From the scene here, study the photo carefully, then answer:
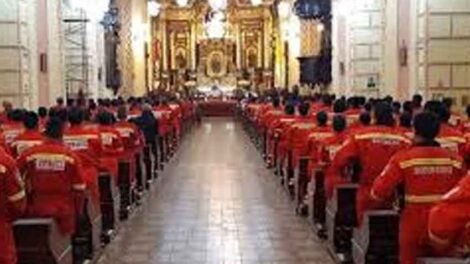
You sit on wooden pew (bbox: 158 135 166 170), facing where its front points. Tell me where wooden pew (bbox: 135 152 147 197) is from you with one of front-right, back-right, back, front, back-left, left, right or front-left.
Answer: back

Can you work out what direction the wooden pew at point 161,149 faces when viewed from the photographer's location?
facing away from the viewer

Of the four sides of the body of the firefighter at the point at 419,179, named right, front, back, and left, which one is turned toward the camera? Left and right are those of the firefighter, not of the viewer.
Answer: back

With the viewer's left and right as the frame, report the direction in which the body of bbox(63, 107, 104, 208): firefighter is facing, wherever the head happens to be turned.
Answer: facing away from the viewer

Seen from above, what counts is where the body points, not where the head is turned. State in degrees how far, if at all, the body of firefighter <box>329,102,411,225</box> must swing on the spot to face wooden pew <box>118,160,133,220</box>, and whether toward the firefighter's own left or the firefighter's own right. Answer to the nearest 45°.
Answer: approximately 45° to the firefighter's own left

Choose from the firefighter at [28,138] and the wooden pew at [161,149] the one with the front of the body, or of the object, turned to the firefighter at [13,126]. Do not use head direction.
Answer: the firefighter at [28,138]

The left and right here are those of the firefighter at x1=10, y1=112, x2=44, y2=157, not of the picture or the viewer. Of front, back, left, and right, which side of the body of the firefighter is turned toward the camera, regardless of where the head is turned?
back

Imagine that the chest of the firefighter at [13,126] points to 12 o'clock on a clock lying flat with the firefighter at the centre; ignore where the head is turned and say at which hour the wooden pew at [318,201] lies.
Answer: The wooden pew is roughly at 4 o'clock from the firefighter.

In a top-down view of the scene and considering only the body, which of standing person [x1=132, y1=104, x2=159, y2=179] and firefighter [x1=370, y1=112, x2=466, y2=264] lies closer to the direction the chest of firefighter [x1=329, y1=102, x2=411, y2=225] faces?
the standing person

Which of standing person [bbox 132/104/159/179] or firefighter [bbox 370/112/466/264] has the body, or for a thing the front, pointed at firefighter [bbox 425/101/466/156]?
firefighter [bbox 370/112/466/264]

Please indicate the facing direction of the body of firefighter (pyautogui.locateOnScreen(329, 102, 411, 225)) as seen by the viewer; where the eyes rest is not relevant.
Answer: away from the camera

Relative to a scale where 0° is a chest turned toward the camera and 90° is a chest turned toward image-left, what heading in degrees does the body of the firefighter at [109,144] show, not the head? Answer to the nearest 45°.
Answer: approximately 180°

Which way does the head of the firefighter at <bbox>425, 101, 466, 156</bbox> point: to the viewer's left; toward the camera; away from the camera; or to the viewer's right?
away from the camera

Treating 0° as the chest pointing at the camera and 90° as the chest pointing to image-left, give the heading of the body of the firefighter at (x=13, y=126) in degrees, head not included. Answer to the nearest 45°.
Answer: approximately 180°

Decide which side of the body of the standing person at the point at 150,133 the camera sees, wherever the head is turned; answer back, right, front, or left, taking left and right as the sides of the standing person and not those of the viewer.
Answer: back

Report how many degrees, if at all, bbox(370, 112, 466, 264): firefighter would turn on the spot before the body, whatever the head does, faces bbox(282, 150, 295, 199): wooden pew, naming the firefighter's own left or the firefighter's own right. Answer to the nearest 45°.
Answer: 0° — they already face it

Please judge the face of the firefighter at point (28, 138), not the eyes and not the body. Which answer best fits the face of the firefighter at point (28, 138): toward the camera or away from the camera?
away from the camera
